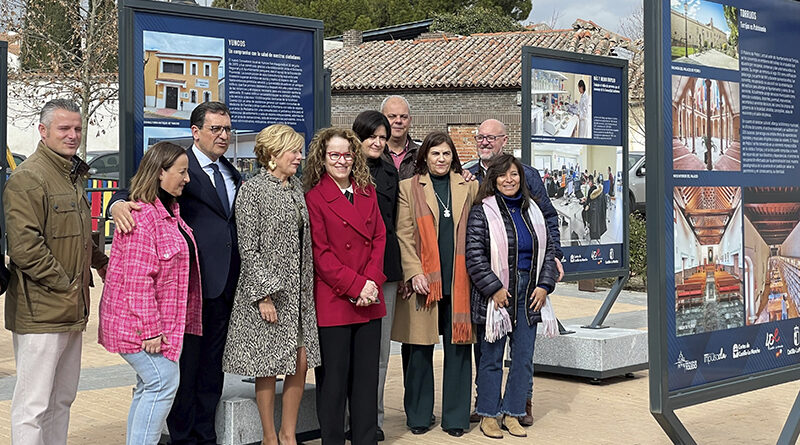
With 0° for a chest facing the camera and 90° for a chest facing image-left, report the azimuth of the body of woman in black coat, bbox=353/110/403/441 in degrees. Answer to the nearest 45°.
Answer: approximately 315°
